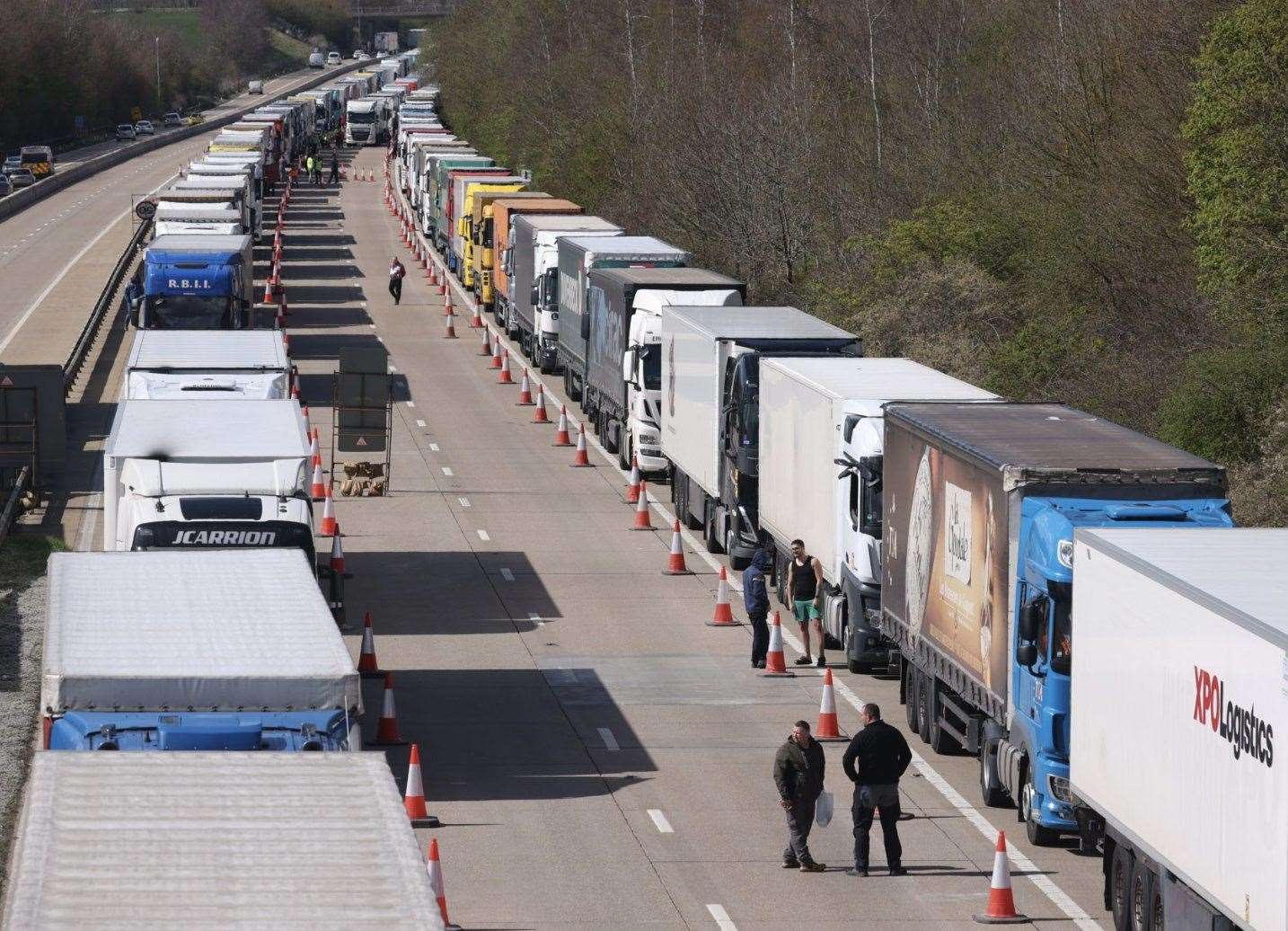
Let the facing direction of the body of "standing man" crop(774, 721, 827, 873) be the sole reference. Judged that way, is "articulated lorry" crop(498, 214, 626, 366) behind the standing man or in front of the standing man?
behind

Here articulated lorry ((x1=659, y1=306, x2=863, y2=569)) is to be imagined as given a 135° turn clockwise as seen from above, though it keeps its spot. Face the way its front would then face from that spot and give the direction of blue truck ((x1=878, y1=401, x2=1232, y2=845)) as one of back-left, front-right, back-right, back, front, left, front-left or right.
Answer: back-left

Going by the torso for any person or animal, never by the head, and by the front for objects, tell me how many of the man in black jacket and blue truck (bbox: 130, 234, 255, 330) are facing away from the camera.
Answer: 1

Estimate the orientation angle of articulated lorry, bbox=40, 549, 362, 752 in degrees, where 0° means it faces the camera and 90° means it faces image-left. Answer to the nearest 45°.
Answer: approximately 0°

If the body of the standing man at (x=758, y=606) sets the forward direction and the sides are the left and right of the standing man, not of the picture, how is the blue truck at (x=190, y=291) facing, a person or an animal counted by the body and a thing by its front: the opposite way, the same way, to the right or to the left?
to the right

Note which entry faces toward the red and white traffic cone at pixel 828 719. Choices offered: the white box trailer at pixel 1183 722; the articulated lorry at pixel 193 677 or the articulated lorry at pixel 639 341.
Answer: the articulated lorry at pixel 639 341

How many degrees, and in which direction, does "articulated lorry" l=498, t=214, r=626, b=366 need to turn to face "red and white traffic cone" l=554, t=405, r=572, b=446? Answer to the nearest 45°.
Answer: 0° — it already faces it

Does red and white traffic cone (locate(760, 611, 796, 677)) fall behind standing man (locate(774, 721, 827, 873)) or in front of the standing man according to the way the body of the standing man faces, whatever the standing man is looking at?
behind

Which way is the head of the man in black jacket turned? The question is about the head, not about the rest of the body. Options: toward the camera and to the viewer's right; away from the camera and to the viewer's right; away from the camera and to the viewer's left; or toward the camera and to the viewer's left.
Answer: away from the camera and to the viewer's left

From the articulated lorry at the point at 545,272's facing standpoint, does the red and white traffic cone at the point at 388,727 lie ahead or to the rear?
ahead

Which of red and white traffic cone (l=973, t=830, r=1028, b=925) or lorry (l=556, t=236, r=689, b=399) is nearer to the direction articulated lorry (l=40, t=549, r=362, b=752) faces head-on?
the red and white traffic cone

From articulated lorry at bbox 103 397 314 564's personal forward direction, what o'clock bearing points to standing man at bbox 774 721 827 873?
The standing man is roughly at 11 o'clock from the articulated lorry.

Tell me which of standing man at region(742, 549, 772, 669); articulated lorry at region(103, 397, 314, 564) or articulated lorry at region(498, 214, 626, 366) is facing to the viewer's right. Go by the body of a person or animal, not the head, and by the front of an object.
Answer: the standing man

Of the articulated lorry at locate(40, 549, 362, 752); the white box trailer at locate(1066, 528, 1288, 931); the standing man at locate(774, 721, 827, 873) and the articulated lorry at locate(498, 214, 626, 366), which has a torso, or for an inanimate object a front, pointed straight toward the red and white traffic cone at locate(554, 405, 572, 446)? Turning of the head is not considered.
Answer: the articulated lorry at locate(498, 214, 626, 366)

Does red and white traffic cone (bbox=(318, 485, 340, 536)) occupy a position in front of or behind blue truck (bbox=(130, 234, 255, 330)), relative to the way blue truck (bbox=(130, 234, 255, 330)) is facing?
in front
